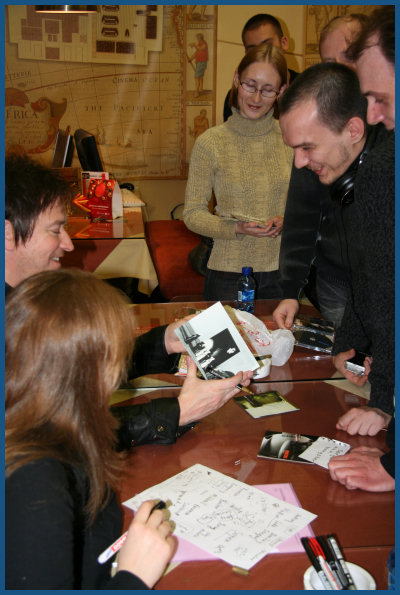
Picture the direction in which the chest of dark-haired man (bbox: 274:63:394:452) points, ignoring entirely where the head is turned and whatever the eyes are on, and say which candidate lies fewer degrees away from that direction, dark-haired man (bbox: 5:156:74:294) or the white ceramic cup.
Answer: the dark-haired man

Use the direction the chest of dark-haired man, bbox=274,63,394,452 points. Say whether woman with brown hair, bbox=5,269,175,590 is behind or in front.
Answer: in front

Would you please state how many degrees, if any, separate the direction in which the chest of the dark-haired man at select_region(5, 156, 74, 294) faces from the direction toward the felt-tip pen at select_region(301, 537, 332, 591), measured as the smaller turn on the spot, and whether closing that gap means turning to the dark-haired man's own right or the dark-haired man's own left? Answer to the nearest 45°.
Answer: approximately 45° to the dark-haired man's own right

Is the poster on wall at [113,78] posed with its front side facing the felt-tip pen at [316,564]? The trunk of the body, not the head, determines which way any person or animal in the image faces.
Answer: yes

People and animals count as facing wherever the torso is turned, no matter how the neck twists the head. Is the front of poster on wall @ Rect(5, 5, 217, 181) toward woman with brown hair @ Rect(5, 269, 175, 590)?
yes

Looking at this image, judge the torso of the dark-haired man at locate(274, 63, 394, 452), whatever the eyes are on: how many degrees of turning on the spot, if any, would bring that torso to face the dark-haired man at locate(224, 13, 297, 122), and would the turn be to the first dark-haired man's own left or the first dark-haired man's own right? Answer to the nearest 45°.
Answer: approximately 135° to the first dark-haired man's own right

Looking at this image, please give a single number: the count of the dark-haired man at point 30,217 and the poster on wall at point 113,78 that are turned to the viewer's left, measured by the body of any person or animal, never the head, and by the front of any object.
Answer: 0

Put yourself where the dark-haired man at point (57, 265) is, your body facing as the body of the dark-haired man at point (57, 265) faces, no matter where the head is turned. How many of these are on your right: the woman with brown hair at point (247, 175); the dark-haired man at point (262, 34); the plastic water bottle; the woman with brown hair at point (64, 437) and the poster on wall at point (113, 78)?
1

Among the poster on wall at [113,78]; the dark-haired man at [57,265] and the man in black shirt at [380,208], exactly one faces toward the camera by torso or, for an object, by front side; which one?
the poster on wall

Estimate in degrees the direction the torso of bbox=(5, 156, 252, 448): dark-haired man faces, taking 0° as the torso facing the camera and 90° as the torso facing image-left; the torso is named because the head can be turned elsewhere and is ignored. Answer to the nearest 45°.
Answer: approximately 270°

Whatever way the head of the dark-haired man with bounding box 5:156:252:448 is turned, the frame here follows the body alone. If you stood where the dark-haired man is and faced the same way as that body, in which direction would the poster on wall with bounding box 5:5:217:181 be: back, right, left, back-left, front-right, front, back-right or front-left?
left

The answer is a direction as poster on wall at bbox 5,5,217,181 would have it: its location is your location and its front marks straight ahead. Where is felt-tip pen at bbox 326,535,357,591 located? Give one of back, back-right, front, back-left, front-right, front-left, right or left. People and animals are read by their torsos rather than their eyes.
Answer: front

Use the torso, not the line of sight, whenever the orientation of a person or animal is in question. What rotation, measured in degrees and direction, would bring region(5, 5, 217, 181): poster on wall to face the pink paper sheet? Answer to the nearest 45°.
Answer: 0° — it already faces it

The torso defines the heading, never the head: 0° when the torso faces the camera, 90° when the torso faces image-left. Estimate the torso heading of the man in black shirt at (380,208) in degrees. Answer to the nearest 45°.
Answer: approximately 90°
